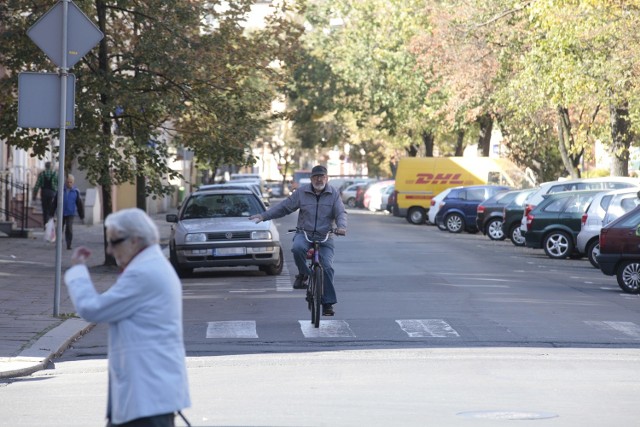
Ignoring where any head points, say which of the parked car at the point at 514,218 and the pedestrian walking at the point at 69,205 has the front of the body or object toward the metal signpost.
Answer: the pedestrian walking

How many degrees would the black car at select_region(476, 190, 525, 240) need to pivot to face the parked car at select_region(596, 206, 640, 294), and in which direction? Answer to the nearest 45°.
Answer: approximately 135° to its right

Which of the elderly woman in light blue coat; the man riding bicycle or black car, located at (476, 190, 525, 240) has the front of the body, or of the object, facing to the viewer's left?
the elderly woman in light blue coat

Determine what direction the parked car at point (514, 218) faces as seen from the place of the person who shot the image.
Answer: facing away from the viewer and to the right of the viewer

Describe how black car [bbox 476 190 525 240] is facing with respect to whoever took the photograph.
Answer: facing away from the viewer and to the right of the viewer

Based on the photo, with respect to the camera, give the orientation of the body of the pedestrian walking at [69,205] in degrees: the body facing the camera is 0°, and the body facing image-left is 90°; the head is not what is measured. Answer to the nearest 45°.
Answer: approximately 0°

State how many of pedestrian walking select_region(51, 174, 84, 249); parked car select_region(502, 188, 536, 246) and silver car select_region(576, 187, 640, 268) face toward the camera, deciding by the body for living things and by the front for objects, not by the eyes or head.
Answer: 1

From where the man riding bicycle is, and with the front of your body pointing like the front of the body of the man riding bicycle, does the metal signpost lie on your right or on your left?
on your right

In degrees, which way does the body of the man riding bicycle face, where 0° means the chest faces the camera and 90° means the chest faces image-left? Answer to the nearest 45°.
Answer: approximately 0°

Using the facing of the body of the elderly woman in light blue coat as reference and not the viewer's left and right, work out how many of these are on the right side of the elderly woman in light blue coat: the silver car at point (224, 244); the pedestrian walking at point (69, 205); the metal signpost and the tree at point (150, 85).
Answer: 4

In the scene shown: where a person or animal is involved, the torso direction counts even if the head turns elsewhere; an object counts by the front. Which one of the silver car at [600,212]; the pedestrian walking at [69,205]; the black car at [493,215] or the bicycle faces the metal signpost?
the pedestrian walking
